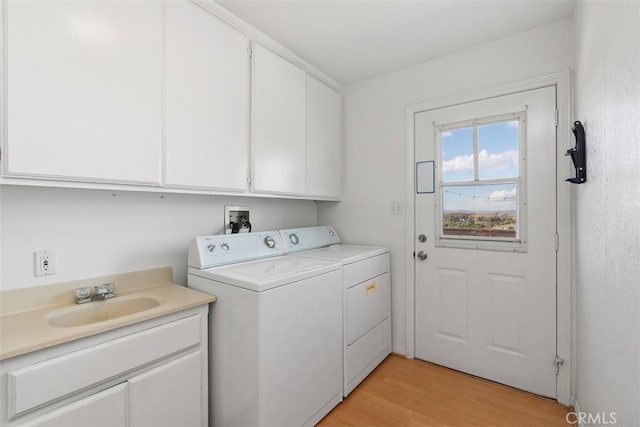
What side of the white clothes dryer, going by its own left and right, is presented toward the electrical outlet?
right

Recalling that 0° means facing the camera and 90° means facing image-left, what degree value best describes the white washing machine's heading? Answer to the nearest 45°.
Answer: approximately 315°

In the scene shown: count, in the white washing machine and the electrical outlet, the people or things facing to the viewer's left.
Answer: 0

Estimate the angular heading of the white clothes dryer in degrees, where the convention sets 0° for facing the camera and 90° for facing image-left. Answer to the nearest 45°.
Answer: approximately 315°

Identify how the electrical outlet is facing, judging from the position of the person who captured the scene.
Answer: facing the viewer

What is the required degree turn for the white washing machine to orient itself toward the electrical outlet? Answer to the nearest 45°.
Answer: approximately 135° to its right

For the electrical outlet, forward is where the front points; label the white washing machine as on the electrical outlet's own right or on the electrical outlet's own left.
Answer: on the electrical outlet's own left
